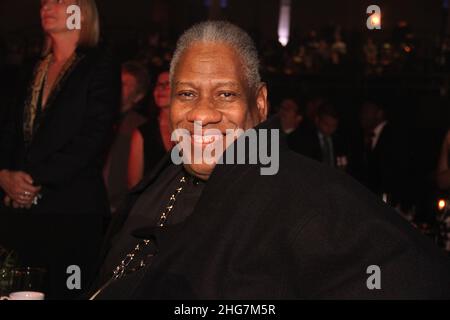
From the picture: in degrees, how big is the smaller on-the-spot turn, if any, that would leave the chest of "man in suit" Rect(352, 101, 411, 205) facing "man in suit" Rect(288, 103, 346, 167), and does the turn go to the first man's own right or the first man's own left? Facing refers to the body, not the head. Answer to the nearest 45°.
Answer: approximately 45° to the first man's own right

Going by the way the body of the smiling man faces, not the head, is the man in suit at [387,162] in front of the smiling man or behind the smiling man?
behind

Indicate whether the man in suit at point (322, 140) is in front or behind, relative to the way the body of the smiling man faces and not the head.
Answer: behind

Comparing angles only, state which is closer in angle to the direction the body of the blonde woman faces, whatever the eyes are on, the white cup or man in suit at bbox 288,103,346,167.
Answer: the white cup

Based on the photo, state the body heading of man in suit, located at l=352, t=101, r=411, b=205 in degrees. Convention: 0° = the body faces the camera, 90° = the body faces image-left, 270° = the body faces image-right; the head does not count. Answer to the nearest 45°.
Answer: approximately 45°

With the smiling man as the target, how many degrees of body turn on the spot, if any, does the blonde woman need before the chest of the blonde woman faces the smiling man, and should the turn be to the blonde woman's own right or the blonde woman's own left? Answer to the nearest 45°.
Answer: approximately 45° to the blonde woman's own left

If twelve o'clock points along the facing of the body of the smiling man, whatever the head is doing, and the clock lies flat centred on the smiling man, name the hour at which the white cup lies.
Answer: The white cup is roughly at 3 o'clock from the smiling man.

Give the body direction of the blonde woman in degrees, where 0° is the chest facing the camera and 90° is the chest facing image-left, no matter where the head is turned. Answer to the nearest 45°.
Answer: approximately 45°

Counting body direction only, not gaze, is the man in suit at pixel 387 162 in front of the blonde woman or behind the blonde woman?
behind
